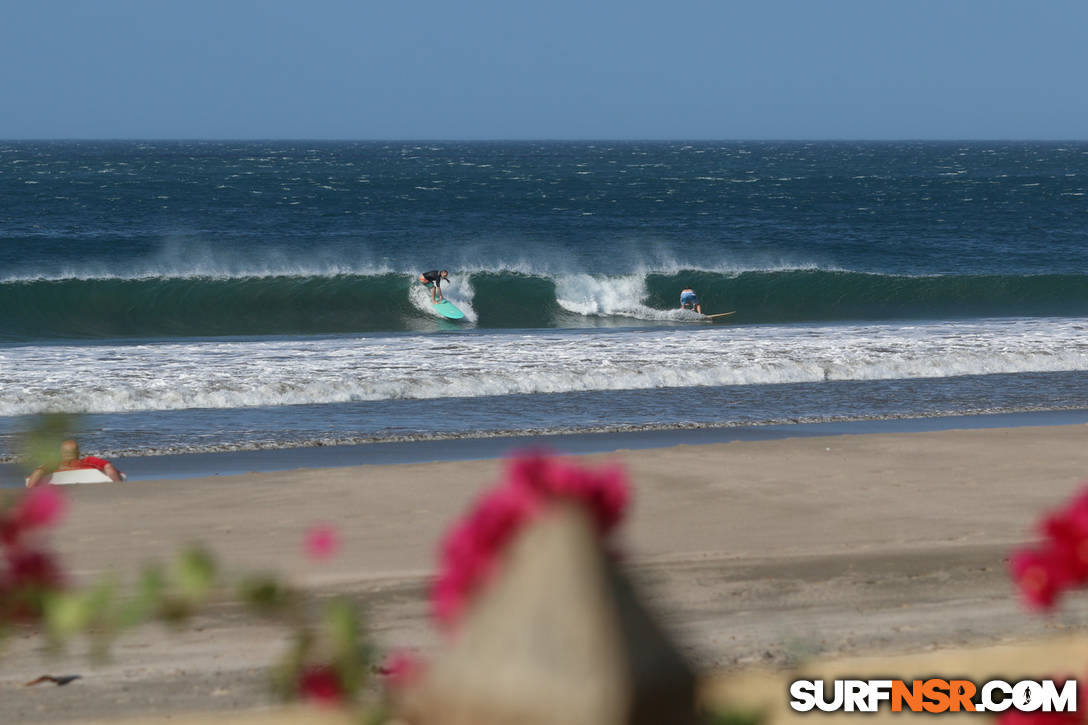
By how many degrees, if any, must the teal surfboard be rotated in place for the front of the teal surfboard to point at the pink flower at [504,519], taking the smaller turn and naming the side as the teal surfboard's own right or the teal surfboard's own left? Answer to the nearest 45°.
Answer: approximately 45° to the teal surfboard's own right

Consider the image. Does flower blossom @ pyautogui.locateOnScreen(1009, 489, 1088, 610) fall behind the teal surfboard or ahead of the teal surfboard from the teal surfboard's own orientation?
ahead

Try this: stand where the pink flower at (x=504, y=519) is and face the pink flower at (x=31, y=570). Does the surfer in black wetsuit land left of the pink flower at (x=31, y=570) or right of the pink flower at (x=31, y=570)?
right

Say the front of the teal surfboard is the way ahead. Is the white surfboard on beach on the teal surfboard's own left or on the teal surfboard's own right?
on the teal surfboard's own right

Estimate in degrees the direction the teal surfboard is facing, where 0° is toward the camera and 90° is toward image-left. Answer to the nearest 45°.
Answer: approximately 315°

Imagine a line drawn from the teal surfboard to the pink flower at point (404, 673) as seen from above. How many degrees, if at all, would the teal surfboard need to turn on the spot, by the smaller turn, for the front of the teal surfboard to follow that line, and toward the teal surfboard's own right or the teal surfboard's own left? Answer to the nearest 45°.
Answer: approximately 45° to the teal surfboard's own right

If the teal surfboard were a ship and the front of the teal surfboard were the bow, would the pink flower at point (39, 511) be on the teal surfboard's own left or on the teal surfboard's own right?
on the teal surfboard's own right
